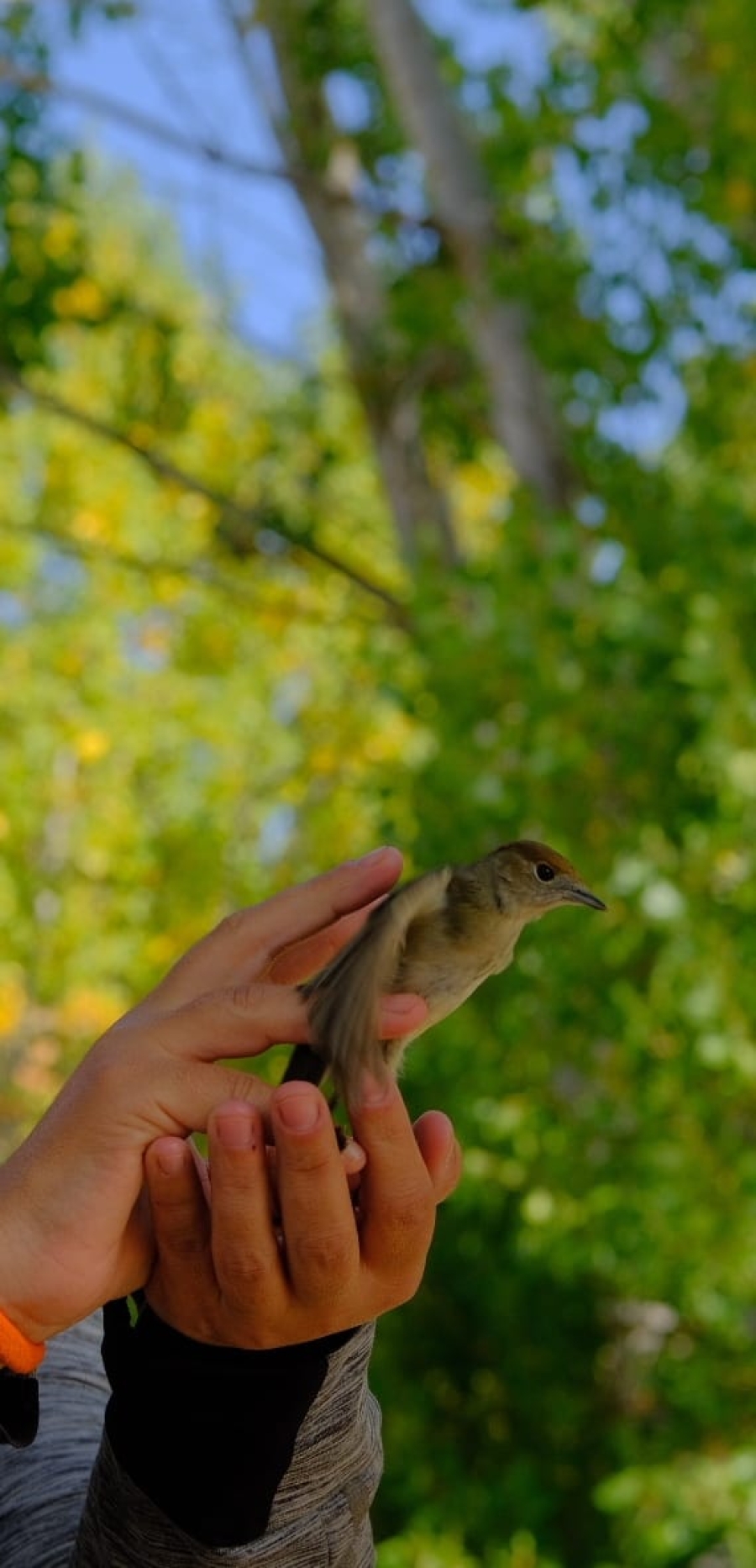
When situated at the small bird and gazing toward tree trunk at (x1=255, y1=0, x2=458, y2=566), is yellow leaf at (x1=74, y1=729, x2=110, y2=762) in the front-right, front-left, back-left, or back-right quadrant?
front-left

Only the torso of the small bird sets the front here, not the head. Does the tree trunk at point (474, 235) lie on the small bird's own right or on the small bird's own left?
on the small bird's own left

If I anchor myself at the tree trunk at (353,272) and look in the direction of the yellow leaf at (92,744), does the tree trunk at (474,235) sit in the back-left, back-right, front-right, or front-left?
back-left

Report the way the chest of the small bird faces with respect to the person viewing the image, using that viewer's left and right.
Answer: facing to the right of the viewer

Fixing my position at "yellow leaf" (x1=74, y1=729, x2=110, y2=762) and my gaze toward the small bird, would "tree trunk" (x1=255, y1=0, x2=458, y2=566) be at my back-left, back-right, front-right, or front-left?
front-left

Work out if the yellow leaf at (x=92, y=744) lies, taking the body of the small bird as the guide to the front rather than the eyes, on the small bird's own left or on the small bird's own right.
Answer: on the small bird's own left

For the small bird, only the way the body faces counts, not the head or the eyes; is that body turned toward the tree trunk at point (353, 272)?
no

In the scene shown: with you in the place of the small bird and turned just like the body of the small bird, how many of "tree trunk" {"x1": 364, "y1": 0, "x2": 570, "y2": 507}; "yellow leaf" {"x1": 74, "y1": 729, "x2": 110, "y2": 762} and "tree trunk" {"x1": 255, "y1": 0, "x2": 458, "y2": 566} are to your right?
0
